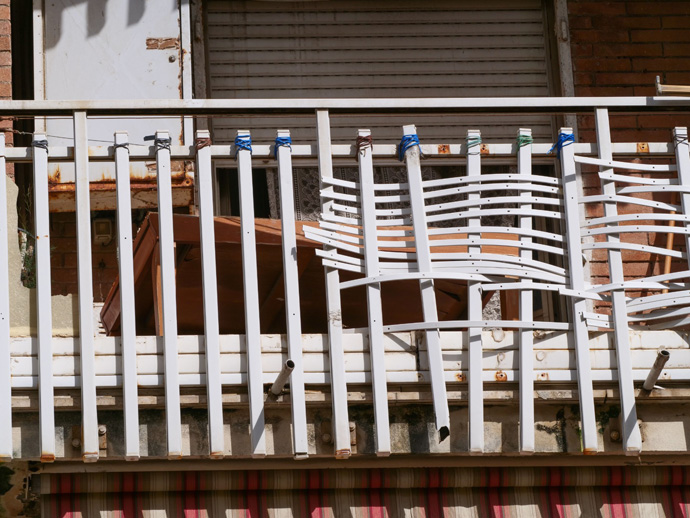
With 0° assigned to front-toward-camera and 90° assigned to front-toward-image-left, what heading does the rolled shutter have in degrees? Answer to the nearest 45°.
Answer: approximately 0°

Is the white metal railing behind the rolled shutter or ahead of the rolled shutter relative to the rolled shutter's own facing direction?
ahead

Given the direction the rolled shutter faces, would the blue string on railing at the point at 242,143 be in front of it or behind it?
in front
